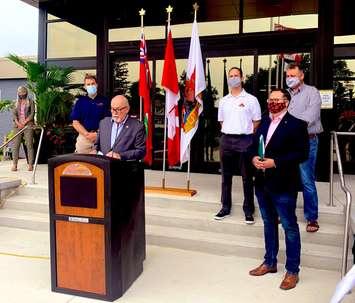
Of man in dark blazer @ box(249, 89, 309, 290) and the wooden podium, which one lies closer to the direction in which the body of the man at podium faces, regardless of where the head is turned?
the wooden podium

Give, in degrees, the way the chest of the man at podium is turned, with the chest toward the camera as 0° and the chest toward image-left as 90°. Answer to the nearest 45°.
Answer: approximately 45°

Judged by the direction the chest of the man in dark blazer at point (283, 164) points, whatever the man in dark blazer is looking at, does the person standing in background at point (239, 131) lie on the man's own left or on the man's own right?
on the man's own right

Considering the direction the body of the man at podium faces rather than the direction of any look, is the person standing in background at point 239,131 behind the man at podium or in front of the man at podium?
behind

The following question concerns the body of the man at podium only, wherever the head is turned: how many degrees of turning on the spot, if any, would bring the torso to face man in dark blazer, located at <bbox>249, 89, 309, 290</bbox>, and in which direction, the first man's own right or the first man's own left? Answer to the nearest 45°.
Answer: approximately 90° to the first man's own left

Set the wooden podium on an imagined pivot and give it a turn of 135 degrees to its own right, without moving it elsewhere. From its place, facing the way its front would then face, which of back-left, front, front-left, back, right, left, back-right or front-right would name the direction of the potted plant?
front

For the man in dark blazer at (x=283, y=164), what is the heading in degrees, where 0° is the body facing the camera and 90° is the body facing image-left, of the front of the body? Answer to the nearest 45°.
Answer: approximately 45°

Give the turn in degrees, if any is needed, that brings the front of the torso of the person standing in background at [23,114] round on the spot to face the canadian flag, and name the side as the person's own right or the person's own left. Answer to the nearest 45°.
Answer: approximately 45° to the person's own left
